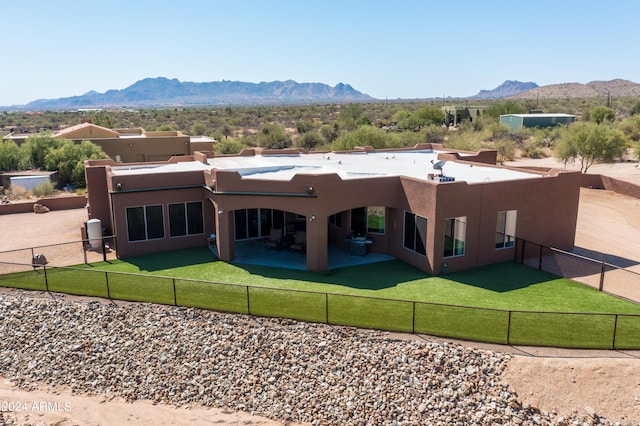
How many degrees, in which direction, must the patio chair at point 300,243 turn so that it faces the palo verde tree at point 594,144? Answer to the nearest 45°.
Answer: approximately 180°

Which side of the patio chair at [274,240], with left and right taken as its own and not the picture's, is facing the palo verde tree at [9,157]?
right

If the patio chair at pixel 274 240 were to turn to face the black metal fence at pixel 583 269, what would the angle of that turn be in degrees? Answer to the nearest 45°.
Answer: approximately 135° to its left

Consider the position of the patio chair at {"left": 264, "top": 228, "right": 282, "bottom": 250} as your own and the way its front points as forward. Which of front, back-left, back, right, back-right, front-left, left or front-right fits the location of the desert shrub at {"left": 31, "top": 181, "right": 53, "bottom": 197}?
right

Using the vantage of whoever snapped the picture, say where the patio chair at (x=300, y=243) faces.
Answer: facing the viewer and to the left of the viewer

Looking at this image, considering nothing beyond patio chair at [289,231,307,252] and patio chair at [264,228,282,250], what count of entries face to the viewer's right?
0

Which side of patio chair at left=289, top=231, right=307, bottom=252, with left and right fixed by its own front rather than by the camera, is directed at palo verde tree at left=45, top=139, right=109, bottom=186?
right

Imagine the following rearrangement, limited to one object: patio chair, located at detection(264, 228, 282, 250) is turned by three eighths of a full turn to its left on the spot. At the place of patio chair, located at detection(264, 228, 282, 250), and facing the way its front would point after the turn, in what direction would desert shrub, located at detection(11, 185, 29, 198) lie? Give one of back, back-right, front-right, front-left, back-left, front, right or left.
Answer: back-left

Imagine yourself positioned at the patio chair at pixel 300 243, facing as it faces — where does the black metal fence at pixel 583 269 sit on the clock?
The black metal fence is roughly at 8 o'clock from the patio chair.

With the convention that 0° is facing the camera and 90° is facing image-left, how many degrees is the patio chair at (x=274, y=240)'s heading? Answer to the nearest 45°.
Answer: approximately 45°

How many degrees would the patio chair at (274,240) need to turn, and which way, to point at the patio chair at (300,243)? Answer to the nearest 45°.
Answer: approximately 90° to its left
